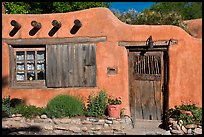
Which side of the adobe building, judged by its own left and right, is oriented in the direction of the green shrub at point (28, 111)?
right

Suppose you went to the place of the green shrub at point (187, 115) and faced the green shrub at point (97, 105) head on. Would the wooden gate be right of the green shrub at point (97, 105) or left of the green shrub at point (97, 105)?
right

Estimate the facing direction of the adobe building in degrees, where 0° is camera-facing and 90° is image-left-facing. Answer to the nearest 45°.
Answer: approximately 0°

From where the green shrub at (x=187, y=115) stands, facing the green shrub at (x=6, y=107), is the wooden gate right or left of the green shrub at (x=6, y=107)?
right

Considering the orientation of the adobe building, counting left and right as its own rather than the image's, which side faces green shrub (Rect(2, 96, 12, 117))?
right

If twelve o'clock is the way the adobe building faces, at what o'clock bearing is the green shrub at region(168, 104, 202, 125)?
The green shrub is roughly at 10 o'clock from the adobe building.
